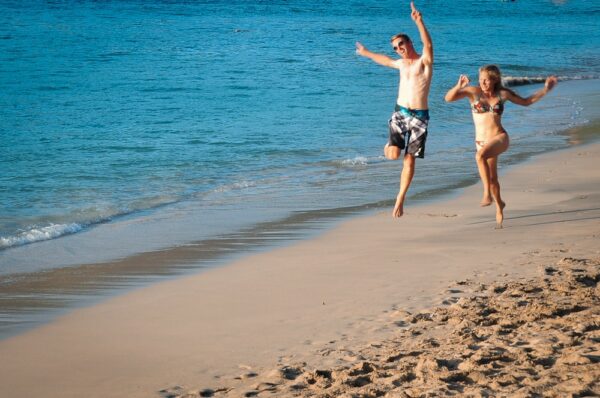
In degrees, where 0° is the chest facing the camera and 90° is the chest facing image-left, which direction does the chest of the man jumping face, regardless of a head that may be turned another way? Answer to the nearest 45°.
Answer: approximately 0°
